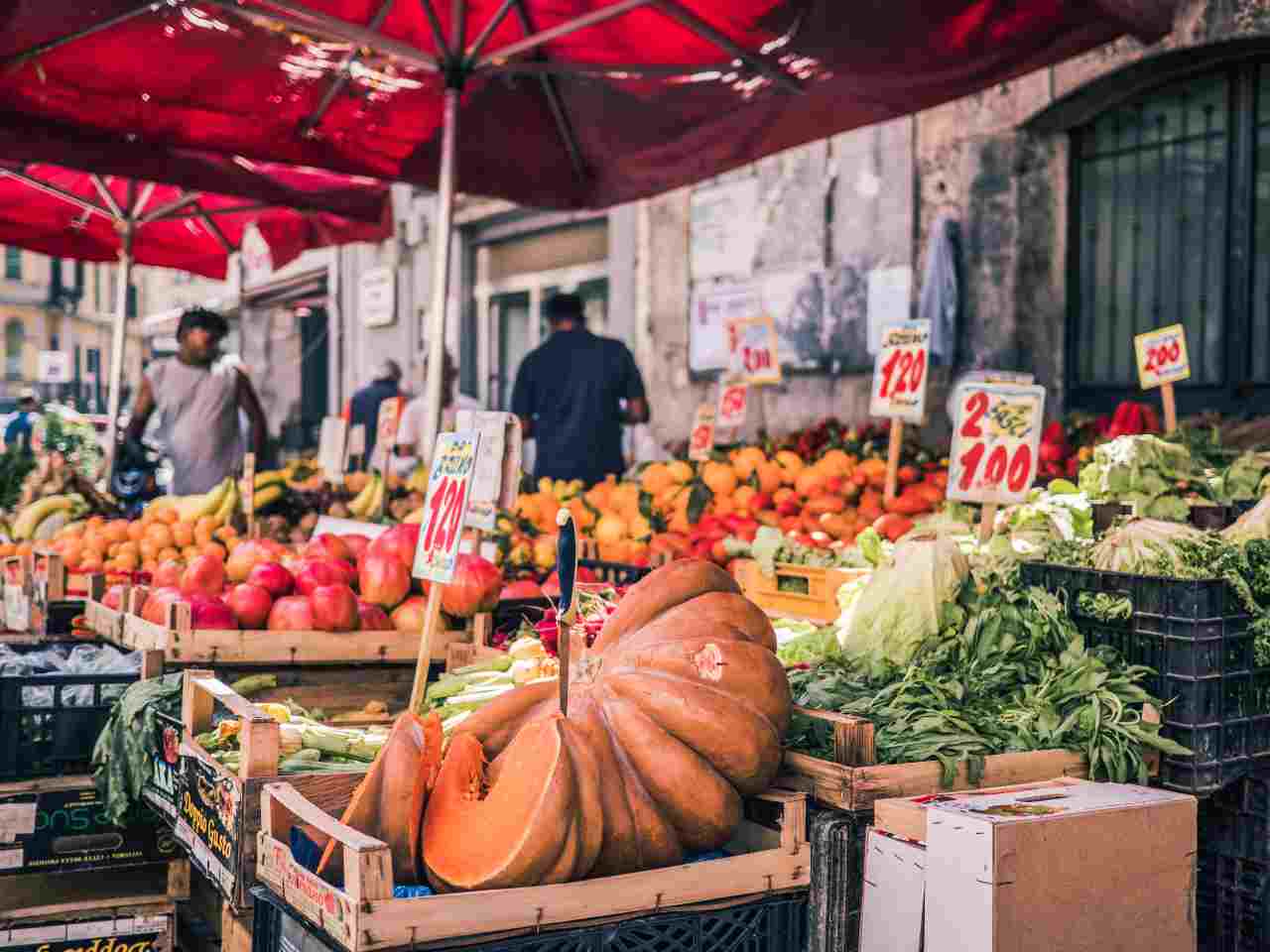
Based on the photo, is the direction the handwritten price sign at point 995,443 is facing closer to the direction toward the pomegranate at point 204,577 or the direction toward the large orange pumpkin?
the large orange pumpkin

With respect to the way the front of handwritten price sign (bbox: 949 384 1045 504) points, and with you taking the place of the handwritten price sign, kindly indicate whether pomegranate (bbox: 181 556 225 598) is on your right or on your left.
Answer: on your right

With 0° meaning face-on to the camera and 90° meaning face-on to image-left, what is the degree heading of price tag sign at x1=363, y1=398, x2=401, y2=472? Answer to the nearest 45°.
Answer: approximately 315°

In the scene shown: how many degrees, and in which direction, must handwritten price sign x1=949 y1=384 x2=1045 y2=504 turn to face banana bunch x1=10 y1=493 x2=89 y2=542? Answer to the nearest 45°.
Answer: approximately 90° to its right

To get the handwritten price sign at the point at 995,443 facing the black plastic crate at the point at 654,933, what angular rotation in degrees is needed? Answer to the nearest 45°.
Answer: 0° — it already faces it

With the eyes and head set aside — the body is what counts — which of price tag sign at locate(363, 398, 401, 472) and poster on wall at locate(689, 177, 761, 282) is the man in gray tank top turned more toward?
the price tag sign

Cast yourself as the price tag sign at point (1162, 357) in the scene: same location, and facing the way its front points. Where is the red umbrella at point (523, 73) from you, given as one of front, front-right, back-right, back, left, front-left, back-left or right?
right

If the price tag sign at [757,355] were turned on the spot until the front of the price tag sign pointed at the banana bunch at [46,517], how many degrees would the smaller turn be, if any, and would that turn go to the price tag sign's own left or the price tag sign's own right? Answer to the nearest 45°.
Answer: approximately 90° to the price tag sign's own right

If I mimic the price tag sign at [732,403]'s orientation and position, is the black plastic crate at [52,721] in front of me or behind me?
in front
